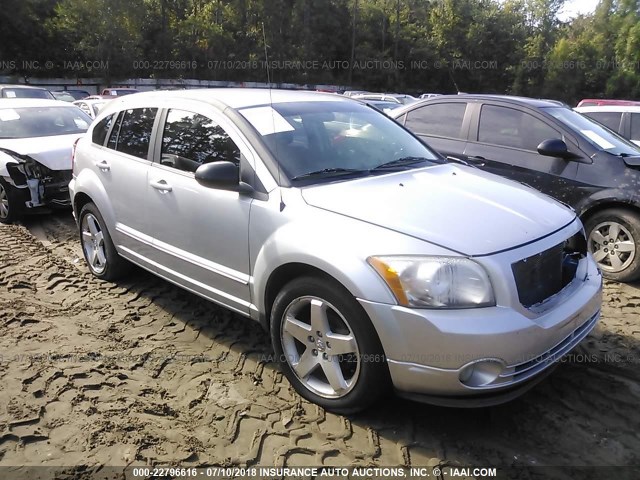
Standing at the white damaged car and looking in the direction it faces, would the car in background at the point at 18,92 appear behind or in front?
behind

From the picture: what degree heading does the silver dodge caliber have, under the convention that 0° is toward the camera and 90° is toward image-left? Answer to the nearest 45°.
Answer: approximately 315°

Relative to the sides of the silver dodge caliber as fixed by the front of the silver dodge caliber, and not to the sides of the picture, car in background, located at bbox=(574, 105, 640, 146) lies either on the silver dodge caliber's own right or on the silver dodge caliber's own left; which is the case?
on the silver dodge caliber's own left

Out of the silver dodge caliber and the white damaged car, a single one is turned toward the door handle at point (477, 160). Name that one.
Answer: the white damaged car

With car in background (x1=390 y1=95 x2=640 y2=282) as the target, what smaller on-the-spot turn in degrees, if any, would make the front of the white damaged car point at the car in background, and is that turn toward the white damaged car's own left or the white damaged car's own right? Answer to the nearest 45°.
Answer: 0° — it already faces it

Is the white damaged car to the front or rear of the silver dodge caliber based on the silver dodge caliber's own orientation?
to the rear

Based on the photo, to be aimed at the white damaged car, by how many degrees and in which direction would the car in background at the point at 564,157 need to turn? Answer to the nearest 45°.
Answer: approximately 135° to its right

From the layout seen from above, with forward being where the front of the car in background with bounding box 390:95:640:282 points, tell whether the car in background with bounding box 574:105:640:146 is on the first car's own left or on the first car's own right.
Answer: on the first car's own left

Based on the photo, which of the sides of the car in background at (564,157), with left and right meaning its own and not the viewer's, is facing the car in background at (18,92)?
back
